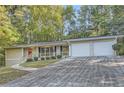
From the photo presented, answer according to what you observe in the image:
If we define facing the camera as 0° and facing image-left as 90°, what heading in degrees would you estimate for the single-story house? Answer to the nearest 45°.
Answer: approximately 0°
